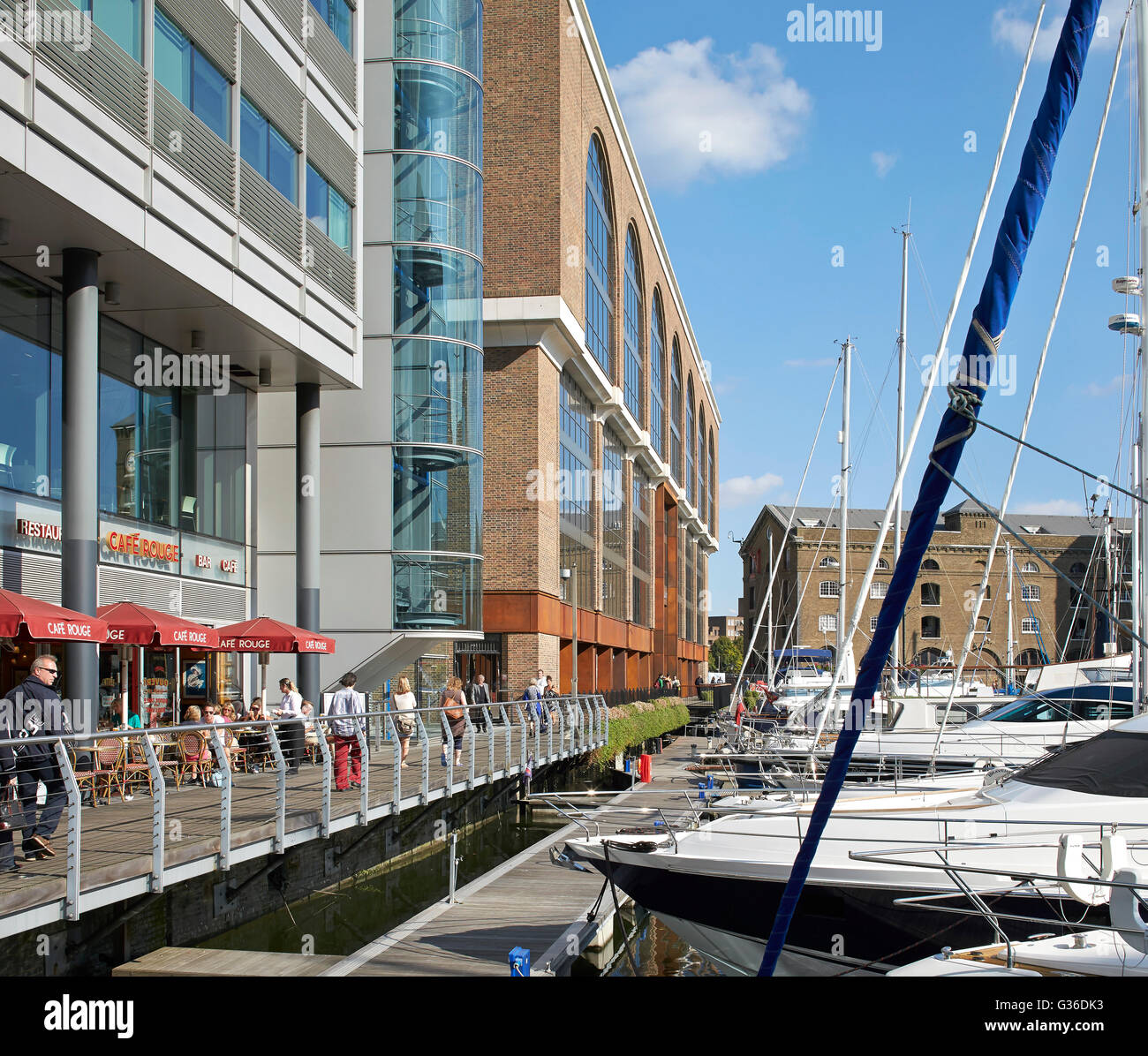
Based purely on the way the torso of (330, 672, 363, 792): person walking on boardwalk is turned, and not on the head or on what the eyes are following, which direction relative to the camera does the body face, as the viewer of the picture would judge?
away from the camera

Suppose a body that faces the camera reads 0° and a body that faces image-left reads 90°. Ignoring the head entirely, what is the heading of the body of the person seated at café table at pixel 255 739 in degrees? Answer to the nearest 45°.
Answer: approximately 0°

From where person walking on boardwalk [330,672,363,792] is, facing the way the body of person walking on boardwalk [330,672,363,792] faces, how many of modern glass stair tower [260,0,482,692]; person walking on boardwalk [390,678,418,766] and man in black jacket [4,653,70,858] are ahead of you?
2

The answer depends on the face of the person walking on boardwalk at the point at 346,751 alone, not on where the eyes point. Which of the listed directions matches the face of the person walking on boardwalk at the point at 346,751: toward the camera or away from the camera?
away from the camera

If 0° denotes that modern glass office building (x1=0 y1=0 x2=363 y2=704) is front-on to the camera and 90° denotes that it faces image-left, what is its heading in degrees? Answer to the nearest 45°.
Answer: approximately 315°
